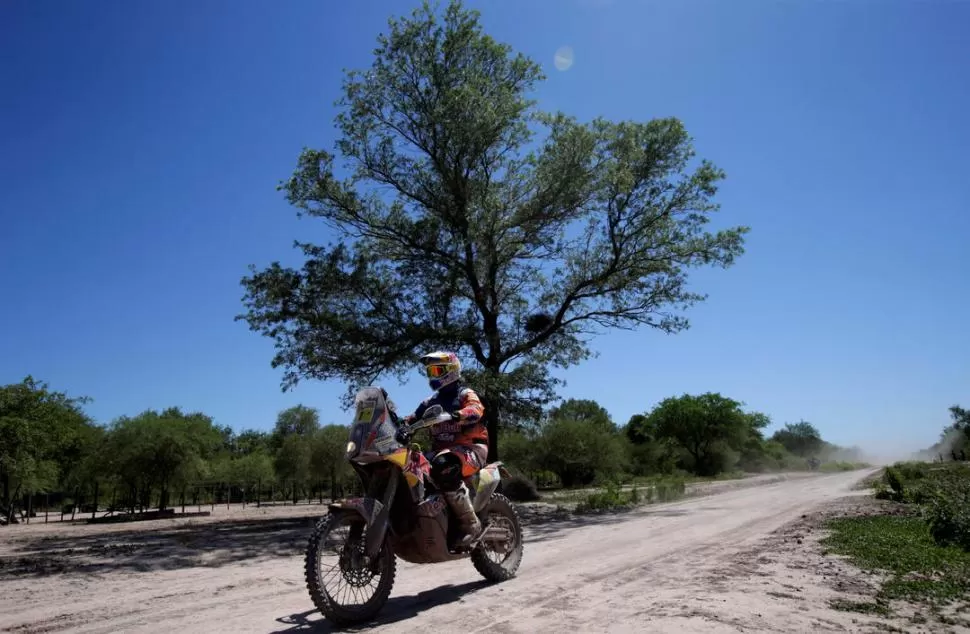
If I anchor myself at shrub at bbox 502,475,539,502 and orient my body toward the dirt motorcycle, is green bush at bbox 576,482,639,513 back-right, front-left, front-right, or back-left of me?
front-left

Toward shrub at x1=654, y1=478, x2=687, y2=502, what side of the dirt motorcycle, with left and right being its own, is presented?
back

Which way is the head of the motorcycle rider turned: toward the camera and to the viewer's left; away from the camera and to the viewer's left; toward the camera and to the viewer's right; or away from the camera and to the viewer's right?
toward the camera and to the viewer's left

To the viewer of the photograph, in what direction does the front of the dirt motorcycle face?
facing the viewer and to the left of the viewer

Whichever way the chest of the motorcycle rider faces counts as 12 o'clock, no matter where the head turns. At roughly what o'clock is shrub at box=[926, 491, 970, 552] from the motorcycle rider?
The shrub is roughly at 7 o'clock from the motorcycle rider.

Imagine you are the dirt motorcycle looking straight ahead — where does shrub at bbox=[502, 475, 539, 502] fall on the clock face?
The shrub is roughly at 5 o'clock from the dirt motorcycle.

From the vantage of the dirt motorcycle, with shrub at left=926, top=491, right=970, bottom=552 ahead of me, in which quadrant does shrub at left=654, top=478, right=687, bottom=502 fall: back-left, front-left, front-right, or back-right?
front-left

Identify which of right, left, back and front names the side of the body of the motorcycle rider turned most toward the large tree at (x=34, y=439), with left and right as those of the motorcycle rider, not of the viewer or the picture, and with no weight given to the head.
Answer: right
